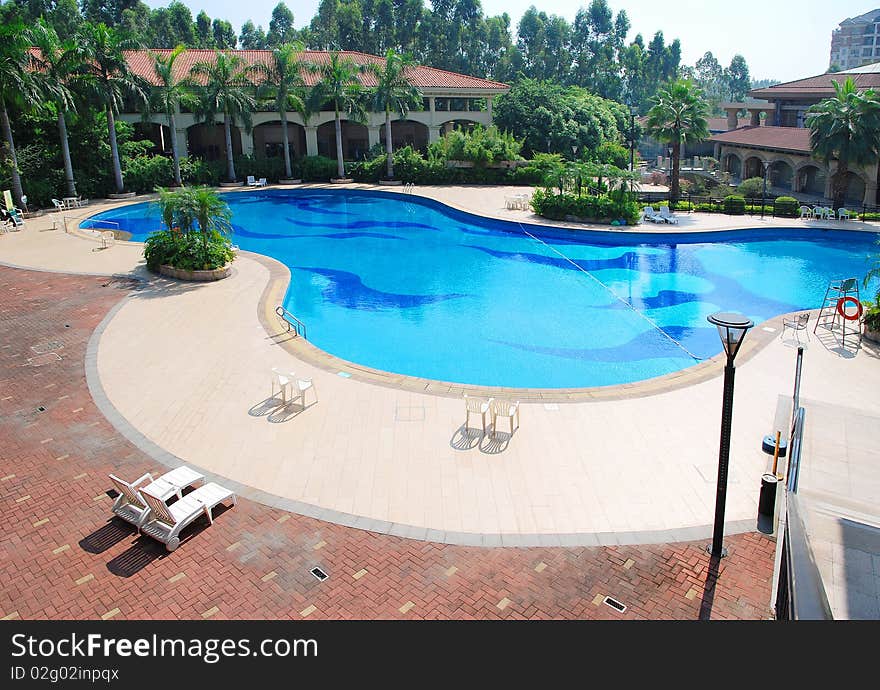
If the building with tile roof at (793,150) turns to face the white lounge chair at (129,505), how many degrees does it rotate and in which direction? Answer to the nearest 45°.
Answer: approximately 45° to its left

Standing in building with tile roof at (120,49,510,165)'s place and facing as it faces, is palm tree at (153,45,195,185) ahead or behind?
ahead

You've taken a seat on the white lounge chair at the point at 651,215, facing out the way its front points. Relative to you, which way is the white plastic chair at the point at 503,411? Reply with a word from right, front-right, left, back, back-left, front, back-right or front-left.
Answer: front-right

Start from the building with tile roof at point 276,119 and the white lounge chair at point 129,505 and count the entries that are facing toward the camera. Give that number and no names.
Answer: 1

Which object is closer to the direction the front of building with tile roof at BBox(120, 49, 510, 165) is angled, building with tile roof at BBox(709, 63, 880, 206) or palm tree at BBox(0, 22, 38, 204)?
the palm tree

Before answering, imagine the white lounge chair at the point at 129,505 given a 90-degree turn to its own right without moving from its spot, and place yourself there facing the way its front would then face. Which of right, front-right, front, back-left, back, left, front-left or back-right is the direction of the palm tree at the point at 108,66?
back-left

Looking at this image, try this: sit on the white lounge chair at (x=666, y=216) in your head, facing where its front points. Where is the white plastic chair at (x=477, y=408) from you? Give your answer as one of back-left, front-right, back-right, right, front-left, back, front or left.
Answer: front-right

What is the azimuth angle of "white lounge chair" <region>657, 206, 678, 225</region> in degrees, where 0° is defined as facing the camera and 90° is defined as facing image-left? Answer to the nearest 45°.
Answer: approximately 315°

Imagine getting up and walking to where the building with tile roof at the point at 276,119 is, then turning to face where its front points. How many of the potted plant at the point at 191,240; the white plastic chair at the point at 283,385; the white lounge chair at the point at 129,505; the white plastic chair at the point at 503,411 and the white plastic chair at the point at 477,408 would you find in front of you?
5

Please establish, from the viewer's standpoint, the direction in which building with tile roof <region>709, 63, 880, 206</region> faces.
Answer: facing the viewer and to the left of the viewer

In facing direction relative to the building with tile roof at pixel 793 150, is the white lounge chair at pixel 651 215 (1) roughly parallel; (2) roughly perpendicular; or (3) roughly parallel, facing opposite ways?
roughly perpendicular

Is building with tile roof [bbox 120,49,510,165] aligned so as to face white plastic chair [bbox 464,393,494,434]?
yes

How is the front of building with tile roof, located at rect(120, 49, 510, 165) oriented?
toward the camera
